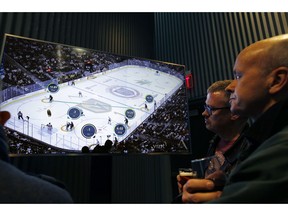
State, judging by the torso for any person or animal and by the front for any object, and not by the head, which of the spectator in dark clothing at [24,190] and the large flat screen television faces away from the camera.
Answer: the spectator in dark clothing

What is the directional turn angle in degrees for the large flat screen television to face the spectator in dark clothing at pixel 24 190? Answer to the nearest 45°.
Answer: approximately 45° to its right

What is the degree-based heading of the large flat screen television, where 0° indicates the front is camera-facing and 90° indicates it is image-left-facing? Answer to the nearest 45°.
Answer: approximately 315°

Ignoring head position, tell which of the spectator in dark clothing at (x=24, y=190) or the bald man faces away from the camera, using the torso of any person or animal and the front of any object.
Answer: the spectator in dark clothing

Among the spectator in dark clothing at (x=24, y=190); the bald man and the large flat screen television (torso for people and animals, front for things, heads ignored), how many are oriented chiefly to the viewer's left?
1

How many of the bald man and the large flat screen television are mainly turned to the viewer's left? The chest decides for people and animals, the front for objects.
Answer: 1

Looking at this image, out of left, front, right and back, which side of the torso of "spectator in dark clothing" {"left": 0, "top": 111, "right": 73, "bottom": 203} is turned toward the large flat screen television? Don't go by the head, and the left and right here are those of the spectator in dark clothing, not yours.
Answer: front

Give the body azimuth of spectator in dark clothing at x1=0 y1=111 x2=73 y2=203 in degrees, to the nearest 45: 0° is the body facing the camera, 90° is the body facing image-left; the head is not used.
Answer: approximately 180°

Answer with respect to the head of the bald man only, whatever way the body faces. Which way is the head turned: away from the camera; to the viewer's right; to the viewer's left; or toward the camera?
to the viewer's left

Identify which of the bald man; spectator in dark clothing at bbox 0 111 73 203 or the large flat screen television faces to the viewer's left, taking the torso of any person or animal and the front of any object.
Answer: the bald man

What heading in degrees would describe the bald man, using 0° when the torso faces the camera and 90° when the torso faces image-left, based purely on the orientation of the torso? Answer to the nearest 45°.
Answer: approximately 90°
